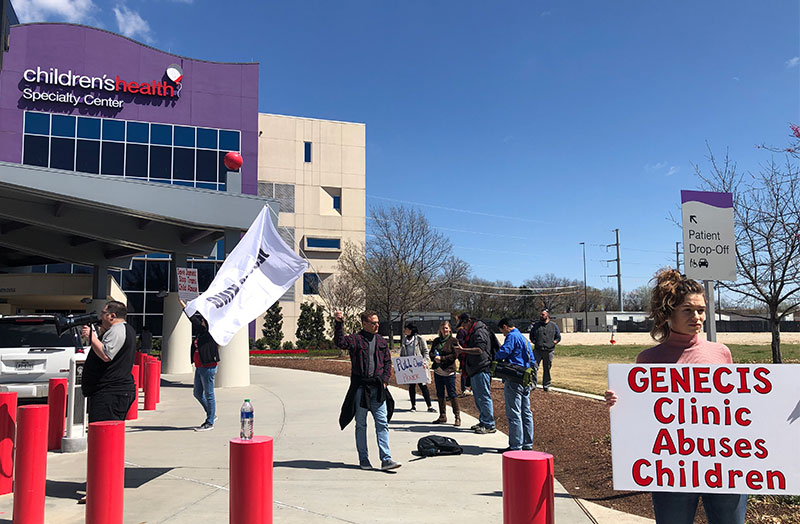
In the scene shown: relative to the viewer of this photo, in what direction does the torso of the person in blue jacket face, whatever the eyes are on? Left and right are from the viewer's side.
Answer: facing to the left of the viewer

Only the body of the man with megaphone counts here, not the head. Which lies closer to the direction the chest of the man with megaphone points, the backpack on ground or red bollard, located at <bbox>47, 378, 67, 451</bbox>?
the red bollard

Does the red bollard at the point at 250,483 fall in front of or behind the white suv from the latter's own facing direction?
behind

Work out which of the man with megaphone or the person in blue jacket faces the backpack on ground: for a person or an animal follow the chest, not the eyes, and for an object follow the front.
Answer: the person in blue jacket

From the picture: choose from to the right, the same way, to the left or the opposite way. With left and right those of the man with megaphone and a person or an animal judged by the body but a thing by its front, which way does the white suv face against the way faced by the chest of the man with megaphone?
to the right

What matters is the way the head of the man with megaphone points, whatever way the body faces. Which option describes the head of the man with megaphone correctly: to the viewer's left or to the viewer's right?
to the viewer's left

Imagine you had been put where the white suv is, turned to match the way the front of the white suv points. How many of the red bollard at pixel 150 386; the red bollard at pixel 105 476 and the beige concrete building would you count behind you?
1

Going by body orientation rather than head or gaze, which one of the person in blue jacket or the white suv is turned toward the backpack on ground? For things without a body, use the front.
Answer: the person in blue jacket

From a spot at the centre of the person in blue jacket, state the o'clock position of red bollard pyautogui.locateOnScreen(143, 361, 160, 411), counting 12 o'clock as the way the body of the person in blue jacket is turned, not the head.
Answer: The red bollard is roughly at 1 o'clock from the person in blue jacket.

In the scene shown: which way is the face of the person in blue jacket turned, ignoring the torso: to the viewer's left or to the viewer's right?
to the viewer's left

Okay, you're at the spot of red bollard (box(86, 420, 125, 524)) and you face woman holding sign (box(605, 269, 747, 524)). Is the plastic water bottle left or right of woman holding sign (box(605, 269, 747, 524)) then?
left

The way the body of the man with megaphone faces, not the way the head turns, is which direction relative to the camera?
to the viewer's left

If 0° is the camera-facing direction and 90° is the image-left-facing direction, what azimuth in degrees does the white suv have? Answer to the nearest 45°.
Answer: approximately 180°
